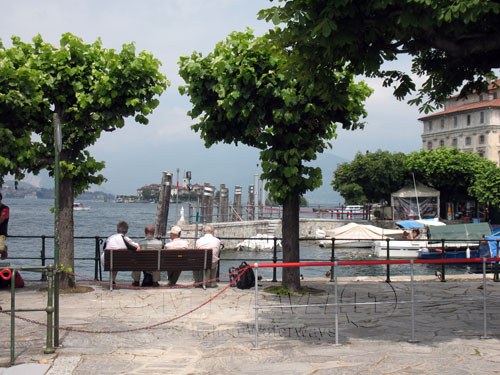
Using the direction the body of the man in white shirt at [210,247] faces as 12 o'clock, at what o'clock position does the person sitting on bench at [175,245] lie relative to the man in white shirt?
The person sitting on bench is roughly at 10 o'clock from the man in white shirt.

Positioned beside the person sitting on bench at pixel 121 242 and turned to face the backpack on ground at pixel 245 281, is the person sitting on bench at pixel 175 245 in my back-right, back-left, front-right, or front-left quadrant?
front-left

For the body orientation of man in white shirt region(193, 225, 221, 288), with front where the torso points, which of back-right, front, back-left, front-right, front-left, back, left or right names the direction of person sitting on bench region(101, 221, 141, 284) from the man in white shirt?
left

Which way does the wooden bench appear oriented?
away from the camera

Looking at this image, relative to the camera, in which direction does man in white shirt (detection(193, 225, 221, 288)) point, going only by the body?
away from the camera

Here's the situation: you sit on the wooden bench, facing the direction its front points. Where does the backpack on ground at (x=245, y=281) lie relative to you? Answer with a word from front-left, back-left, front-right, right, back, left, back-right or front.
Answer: right

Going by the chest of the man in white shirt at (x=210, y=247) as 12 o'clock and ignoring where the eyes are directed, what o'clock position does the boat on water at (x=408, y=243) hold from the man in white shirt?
The boat on water is roughly at 1 o'clock from the man in white shirt.
